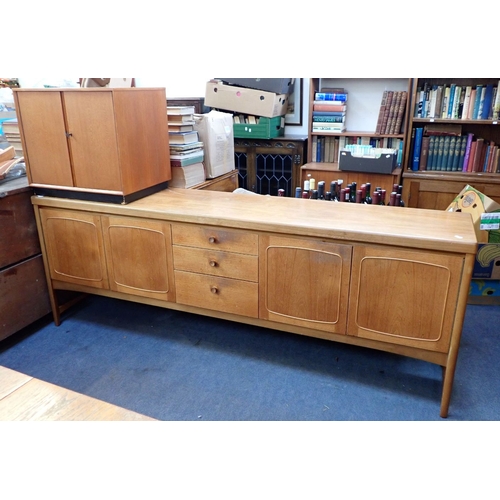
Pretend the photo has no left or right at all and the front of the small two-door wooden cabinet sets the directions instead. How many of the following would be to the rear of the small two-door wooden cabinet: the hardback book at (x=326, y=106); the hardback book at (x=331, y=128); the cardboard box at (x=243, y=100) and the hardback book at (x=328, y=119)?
4

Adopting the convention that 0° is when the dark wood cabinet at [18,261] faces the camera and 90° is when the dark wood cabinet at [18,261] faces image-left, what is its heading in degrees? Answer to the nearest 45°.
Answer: approximately 315°

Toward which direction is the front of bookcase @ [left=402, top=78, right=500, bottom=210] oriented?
toward the camera

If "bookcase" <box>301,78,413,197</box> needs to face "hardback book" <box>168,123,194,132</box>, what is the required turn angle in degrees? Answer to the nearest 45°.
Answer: approximately 45° to its right

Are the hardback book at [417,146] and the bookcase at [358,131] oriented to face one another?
no

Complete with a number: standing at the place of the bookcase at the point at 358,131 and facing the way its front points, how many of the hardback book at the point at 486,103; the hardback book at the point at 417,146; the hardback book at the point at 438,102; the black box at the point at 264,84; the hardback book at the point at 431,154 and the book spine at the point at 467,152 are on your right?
1

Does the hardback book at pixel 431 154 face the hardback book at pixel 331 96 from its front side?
no

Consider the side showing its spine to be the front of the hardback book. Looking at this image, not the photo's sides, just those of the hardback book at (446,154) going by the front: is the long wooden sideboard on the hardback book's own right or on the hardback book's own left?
on the hardback book's own right

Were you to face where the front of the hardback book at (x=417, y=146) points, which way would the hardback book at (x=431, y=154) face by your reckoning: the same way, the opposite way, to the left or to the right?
the same way

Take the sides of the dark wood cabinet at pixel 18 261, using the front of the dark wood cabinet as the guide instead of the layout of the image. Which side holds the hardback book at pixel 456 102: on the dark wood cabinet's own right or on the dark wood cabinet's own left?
on the dark wood cabinet's own left
